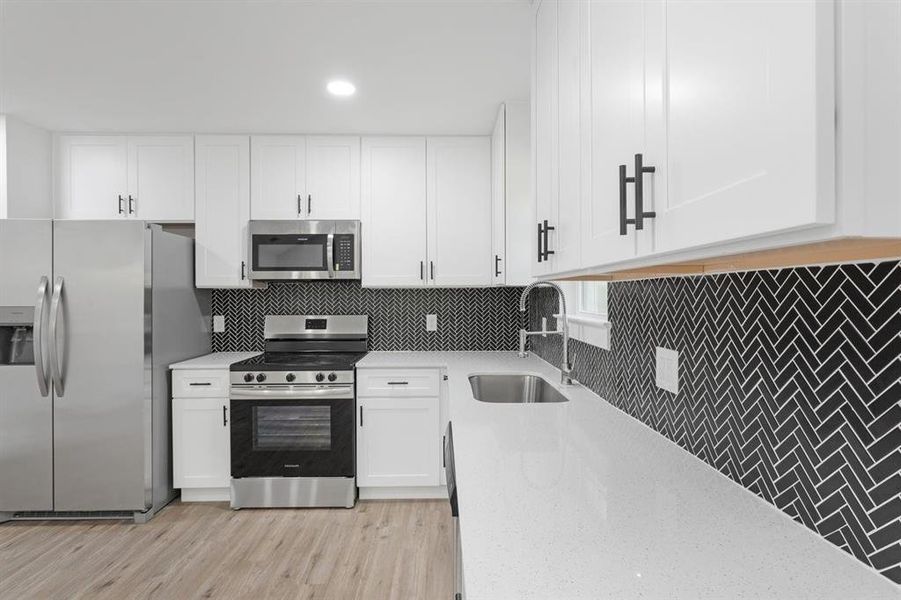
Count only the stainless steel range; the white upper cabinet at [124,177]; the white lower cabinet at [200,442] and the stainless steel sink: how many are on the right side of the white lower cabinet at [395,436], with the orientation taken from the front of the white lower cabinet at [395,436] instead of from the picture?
3

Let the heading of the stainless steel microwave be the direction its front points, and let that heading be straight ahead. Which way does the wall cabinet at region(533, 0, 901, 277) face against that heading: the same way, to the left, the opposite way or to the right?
to the right

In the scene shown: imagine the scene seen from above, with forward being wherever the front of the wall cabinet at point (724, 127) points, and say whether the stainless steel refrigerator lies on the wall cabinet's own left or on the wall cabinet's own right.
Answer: on the wall cabinet's own right

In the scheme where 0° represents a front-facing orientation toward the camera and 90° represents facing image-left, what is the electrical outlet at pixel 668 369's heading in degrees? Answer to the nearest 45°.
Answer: approximately 45°

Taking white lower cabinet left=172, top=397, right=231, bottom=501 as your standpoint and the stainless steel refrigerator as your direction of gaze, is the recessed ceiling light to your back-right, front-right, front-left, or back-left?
back-left

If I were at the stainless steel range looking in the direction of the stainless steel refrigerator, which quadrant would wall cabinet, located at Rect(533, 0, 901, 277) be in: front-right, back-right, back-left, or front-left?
back-left

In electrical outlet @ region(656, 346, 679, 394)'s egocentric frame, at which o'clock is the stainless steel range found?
The stainless steel range is roughly at 2 o'clock from the electrical outlet.

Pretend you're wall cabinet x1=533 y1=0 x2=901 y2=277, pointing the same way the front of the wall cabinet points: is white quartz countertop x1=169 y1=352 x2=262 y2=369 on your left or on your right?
on your right

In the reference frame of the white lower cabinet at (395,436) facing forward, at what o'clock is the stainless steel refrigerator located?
The stainless steel refrigerator is roughly at 3 o'clock from the white lower cabinet.
